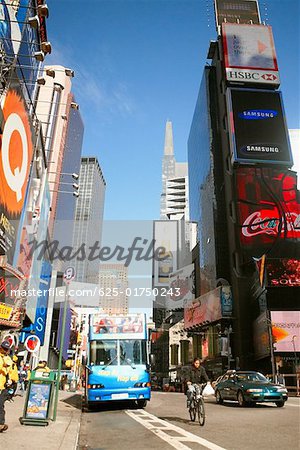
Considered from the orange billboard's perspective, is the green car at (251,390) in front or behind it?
in front

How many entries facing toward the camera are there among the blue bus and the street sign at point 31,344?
2

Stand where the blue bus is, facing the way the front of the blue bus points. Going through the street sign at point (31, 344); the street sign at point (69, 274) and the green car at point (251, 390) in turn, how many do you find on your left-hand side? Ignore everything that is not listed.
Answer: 1

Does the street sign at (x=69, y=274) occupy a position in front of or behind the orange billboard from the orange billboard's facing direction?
in front

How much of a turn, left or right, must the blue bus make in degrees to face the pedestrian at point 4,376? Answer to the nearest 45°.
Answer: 0° — it already faces them

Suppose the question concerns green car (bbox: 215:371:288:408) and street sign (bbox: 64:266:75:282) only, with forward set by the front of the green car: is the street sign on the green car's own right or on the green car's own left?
on the green car's own right

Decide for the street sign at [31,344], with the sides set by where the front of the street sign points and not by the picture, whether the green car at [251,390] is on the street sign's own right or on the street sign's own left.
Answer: on the street sign's own left

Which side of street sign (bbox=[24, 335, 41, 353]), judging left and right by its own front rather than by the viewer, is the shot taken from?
front

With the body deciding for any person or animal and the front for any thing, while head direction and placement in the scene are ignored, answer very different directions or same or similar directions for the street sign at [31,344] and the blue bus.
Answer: same or similar directions

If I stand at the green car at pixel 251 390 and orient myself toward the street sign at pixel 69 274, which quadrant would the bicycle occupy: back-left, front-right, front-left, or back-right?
front-left

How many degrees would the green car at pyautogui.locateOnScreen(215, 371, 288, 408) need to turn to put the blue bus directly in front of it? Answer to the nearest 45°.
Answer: approximately 90° to its right

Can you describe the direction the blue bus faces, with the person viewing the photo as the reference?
facing the viewer

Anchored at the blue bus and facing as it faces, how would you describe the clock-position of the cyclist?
The cyclist is roughly at 11 o'clock from the blue bus.

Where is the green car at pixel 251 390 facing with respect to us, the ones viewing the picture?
facing the viewer and to the right of the viewer
